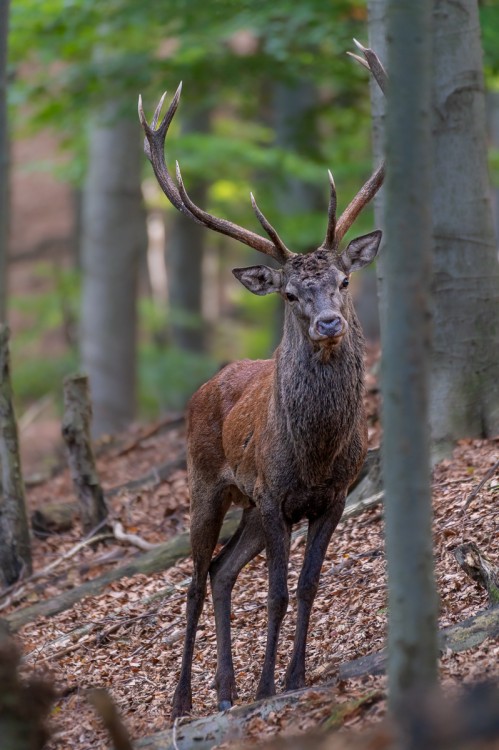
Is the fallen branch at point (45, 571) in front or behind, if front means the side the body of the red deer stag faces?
behind

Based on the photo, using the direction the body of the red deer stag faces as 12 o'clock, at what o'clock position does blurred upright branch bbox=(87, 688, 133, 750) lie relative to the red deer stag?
The blurred upright branch is roughly at 2 o'clock from the red deer stag.

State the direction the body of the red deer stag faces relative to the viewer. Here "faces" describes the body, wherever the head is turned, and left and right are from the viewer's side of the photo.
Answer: facing the viewer and to the right of the viewer

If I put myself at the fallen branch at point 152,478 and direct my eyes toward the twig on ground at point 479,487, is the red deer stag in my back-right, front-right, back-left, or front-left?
front-right

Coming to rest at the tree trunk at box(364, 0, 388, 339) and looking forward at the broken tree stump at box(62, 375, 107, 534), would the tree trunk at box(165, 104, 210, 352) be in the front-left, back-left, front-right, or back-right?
front-right

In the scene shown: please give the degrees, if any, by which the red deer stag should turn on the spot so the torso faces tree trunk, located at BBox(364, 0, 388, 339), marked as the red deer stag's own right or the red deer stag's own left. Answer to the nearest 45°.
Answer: approximately 135° to the red deer stag's own left

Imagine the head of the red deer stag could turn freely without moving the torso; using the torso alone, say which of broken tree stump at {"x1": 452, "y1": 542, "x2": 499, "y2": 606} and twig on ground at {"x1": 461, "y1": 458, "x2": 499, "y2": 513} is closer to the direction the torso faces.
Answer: the broken tree stump

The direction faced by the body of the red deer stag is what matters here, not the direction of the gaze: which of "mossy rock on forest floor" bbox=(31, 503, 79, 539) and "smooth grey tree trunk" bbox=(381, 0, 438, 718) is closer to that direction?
the smooth grey tree trunk
